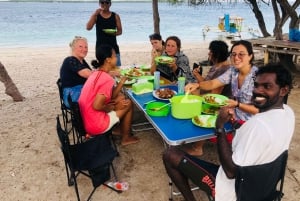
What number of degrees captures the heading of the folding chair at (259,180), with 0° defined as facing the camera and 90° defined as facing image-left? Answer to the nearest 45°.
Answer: approximately 135°

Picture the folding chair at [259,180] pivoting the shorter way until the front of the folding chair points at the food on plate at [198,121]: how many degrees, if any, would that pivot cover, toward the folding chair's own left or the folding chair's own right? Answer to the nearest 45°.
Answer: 0° — it already faces it

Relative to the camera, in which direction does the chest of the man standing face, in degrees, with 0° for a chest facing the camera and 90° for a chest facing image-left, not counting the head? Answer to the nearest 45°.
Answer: approximately 0°

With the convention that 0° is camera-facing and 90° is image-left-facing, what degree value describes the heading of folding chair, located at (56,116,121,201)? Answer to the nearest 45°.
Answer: approximately 225°
